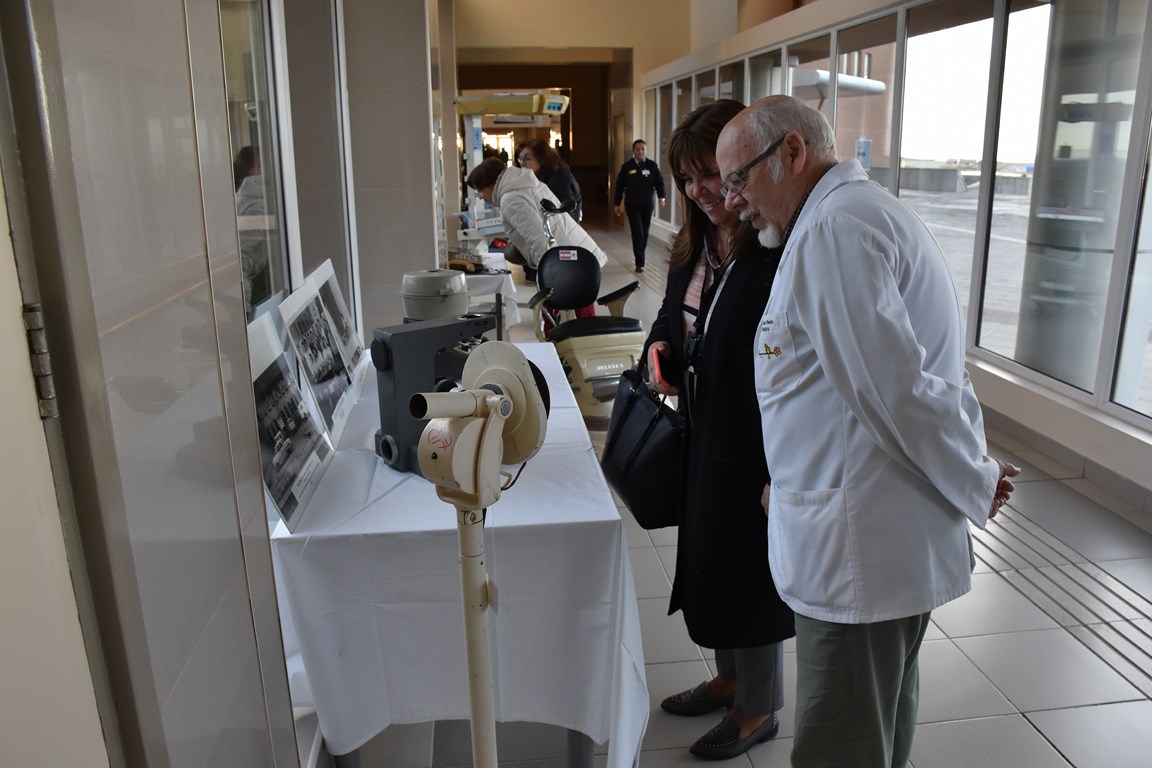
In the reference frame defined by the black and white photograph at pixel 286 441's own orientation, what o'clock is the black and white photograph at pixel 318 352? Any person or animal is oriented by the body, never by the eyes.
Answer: the black and white photograph at pixel 318 352 is roughly at 8 o'clock from the black and white photograph at pixel 286 441.

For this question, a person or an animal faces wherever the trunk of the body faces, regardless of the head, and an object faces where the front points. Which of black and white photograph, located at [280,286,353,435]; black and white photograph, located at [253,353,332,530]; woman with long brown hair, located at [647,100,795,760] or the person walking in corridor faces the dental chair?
the person walking in corridor

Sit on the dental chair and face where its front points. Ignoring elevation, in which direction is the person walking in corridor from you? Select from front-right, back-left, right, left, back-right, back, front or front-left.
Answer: back-left

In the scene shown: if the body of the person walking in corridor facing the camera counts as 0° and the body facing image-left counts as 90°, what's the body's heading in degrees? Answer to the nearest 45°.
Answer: approximately 0°

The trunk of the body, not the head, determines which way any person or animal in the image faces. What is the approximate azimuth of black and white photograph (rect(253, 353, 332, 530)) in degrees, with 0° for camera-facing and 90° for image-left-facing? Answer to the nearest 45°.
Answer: approximately 315°

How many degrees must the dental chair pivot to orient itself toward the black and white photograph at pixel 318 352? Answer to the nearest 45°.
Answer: approximately 45° to its right

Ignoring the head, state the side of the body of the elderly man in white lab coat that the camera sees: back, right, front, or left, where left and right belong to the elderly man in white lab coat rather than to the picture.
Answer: left

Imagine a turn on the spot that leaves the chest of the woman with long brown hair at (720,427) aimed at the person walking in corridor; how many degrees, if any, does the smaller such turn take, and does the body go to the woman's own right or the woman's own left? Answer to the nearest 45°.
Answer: approximately 135° to the woman's own right

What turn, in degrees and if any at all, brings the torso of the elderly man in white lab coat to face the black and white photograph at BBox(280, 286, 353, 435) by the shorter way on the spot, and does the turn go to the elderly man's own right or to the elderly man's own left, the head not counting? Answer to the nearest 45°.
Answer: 0° — they already face it
